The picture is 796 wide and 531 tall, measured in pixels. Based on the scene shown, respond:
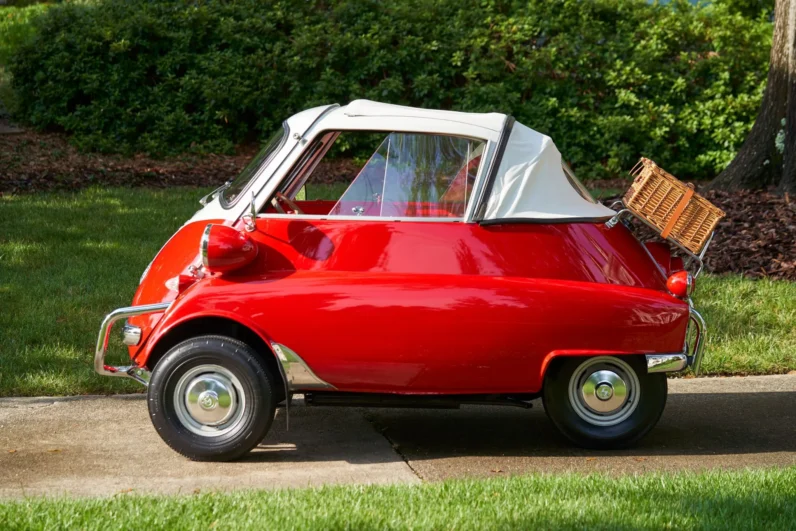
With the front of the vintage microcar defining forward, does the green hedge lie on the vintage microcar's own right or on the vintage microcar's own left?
on the vintage microcar's own right

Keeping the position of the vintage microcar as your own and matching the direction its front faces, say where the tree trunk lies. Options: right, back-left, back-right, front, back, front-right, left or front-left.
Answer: back-right

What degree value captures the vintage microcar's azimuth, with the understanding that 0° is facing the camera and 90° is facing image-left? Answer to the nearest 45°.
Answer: approximately 90°
